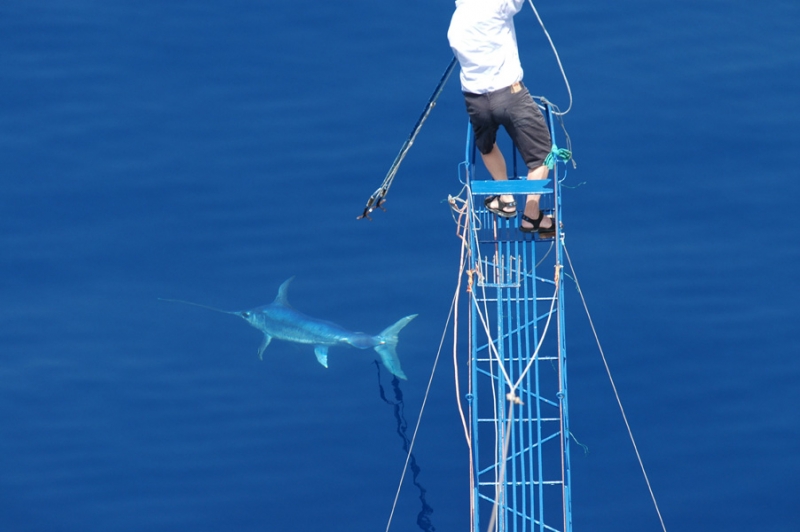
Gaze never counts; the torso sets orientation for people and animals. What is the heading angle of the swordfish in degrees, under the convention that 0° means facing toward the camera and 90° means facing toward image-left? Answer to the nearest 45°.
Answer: approximately 90°

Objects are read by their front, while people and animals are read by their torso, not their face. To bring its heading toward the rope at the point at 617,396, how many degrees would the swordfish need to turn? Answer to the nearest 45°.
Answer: approximately 180°

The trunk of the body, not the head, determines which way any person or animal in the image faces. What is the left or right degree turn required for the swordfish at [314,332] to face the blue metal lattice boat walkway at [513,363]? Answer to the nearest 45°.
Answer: approximately 135° to its left
